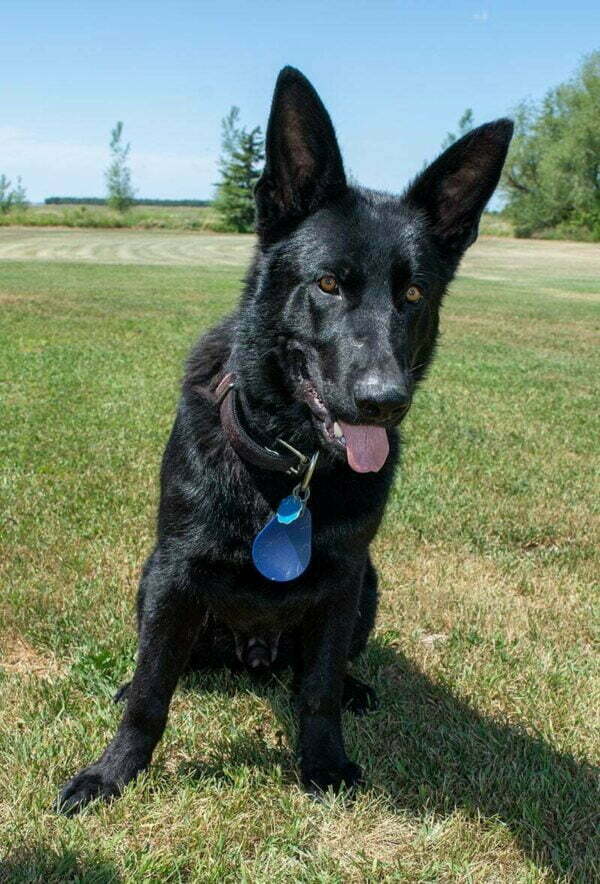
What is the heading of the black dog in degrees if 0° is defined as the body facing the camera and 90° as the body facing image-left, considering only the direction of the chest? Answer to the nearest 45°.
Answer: approximately 0°
